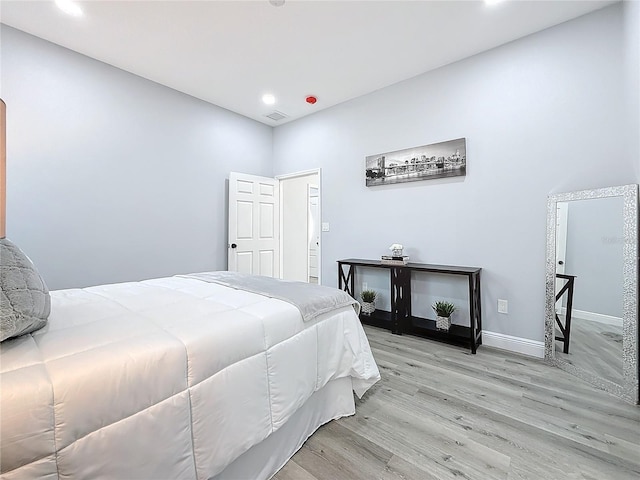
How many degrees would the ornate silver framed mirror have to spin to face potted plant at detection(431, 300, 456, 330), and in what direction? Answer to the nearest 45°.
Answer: approximately 45° to its right

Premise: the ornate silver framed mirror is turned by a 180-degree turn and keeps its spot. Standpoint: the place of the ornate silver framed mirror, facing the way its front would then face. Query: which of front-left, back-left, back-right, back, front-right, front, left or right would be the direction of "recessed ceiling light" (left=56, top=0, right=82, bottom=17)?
back

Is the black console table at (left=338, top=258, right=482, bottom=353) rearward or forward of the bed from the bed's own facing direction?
forward

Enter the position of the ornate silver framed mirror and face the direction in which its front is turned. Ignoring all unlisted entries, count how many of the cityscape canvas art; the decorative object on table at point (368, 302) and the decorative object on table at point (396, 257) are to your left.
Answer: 0

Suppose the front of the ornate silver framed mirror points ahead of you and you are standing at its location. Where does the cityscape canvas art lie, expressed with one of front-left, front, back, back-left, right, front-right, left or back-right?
front-right

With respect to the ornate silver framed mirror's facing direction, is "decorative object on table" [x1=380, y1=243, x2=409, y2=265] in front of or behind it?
in front

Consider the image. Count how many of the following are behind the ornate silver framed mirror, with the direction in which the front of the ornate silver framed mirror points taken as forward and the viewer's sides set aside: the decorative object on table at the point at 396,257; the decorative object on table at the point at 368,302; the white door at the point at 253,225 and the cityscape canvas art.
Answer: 0

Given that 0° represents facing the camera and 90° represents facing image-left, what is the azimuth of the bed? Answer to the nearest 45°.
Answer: approximately 225°

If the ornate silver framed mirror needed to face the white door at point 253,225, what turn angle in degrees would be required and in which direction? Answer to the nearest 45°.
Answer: approximately 45° to its right

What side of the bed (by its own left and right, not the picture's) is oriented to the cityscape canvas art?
front

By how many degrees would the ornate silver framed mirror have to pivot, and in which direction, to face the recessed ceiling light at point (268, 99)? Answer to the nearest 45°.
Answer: approximately 45° to its right

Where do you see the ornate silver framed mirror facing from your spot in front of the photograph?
facing the viewer and to the left of the viewer

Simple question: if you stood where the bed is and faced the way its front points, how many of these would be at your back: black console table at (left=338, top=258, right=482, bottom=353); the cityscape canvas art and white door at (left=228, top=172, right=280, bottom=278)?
0

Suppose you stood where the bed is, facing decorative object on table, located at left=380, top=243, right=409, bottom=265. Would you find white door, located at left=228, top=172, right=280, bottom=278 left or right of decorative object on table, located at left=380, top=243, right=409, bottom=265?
left

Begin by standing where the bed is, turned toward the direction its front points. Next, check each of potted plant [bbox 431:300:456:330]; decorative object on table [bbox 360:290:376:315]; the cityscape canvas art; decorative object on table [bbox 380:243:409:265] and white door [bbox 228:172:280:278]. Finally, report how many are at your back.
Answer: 0
